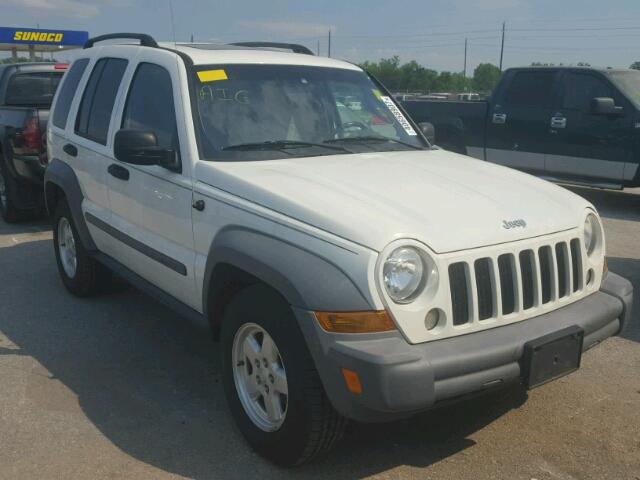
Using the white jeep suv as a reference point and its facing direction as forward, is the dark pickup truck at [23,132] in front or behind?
behind

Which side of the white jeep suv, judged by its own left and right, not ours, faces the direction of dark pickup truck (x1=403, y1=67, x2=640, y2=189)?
left

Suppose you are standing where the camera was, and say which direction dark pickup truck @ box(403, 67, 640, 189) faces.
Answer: facing the viewer and to the right of the viewer

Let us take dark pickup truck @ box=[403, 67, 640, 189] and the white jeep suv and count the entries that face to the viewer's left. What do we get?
0

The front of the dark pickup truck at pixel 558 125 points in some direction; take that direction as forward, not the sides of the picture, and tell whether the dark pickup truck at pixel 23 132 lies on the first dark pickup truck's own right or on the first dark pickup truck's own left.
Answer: on the first dark pickup truck's own right
